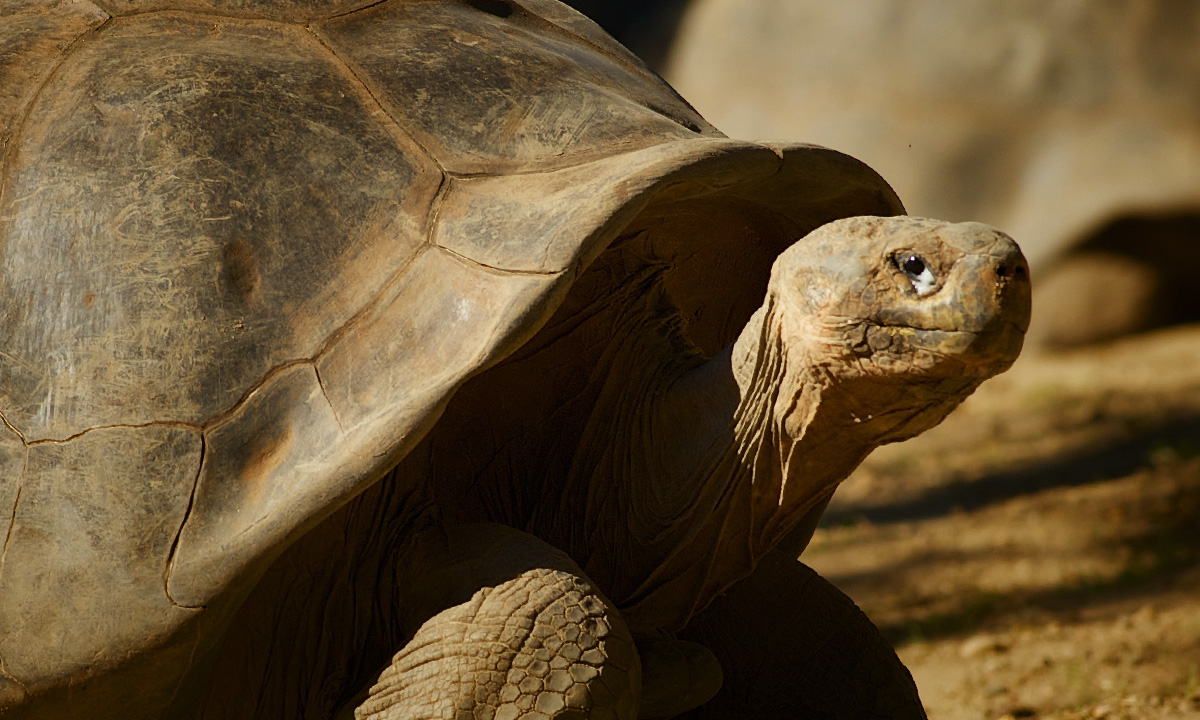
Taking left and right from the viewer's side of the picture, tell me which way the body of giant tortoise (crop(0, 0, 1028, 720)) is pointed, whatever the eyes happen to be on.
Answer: facing the viewer and to the right of the viewer

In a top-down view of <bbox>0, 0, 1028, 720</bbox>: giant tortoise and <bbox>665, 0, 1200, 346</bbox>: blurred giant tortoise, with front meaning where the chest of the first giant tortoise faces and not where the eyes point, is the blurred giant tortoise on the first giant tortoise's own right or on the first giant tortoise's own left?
on the first giant tortoise's own left
